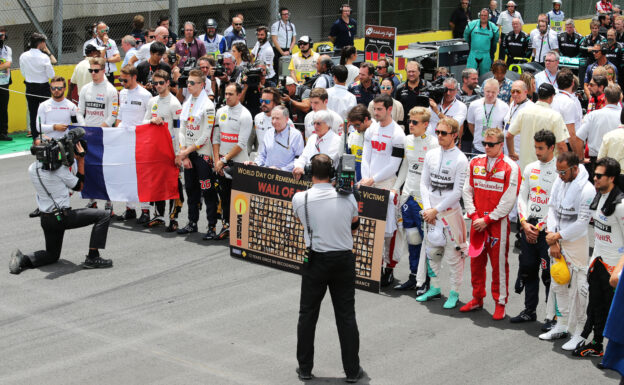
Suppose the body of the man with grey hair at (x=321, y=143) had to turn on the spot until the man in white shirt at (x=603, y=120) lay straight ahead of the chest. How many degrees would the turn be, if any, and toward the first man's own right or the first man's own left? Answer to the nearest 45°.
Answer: approximately 135° to the first man's own left

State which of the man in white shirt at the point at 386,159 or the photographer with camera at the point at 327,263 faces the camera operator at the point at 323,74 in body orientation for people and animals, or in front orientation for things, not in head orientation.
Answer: the photographer with camera

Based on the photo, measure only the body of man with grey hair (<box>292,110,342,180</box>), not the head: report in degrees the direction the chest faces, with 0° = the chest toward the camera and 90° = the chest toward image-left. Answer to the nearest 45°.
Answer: approximately 45°

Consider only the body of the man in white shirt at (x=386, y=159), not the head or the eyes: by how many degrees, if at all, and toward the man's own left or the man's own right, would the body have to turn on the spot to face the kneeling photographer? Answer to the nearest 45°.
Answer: approximately 45° to the man's own right

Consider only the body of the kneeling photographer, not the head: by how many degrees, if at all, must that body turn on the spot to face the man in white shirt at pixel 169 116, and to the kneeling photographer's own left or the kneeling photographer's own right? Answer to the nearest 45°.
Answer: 0° — they already face them

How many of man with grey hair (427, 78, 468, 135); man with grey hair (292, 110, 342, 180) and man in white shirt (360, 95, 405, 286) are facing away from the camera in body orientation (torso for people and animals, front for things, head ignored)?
0

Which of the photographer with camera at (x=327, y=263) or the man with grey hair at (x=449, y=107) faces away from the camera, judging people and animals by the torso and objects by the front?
the photographer with camera

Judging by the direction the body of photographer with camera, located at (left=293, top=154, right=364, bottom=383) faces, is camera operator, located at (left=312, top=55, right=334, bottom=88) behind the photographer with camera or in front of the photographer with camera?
in front

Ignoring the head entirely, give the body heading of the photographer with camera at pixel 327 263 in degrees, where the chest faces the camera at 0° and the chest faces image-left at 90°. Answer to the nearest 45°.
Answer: approximately 180°

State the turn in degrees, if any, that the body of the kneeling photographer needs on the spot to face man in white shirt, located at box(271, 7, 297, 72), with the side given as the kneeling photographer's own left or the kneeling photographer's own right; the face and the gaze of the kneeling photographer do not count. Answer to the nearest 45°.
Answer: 0° — they already face them

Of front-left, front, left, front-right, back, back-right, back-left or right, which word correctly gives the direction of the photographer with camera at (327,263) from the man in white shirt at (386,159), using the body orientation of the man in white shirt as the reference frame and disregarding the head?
front-left

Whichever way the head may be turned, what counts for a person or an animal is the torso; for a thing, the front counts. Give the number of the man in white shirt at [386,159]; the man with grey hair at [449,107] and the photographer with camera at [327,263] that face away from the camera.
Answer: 1

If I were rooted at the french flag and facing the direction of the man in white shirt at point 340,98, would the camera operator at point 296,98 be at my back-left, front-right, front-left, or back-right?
front-left

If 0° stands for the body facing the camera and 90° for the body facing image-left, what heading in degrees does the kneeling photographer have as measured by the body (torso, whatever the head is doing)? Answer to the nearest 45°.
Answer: approximately 225°

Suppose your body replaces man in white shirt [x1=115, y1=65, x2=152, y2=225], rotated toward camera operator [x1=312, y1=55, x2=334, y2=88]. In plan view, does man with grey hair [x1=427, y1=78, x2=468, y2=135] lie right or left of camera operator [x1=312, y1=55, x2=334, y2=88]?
right

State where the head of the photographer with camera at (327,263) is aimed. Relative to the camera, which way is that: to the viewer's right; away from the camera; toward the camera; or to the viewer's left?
away from the camera

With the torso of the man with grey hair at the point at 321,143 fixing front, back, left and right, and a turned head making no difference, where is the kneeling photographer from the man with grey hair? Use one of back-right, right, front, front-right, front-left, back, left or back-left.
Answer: front-right

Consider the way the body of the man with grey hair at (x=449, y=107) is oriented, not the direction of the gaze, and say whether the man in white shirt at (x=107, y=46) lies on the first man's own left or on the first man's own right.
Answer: on the first man's own right

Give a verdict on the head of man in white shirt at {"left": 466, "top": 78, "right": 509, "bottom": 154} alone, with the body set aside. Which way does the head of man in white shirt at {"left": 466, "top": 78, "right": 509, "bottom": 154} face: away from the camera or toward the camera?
toward the camera
